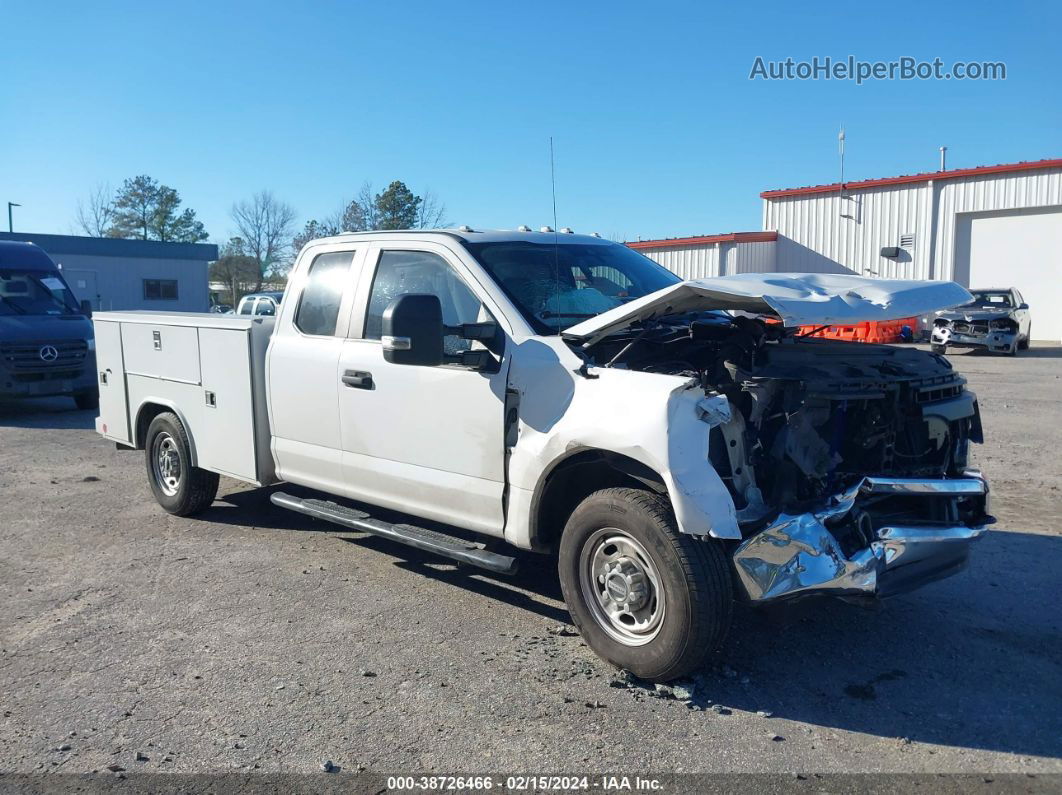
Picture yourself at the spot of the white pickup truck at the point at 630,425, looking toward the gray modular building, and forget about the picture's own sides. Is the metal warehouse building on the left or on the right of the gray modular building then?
right

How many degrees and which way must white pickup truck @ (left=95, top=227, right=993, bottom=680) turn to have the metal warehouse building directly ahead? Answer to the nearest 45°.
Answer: approximately 90° to its left

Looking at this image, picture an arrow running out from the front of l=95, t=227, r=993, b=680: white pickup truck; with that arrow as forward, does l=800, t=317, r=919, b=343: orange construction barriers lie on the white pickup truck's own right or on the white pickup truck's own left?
on the white pickup truck's own left

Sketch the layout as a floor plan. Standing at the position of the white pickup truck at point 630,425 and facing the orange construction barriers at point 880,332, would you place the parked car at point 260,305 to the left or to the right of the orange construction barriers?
left

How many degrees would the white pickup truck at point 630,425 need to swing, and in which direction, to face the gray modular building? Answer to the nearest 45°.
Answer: approximately 180°

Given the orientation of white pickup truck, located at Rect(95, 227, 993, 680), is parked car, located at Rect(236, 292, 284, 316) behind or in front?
behind

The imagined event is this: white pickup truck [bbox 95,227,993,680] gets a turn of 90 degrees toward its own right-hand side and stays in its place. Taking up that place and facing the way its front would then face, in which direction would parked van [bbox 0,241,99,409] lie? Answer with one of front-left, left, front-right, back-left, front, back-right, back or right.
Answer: right

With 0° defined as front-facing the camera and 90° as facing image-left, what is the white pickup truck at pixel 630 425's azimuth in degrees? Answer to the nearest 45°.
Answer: approximately 315°

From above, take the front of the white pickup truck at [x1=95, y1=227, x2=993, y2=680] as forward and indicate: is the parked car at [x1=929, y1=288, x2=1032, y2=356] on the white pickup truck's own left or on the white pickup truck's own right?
on the white pickup truck's own left
